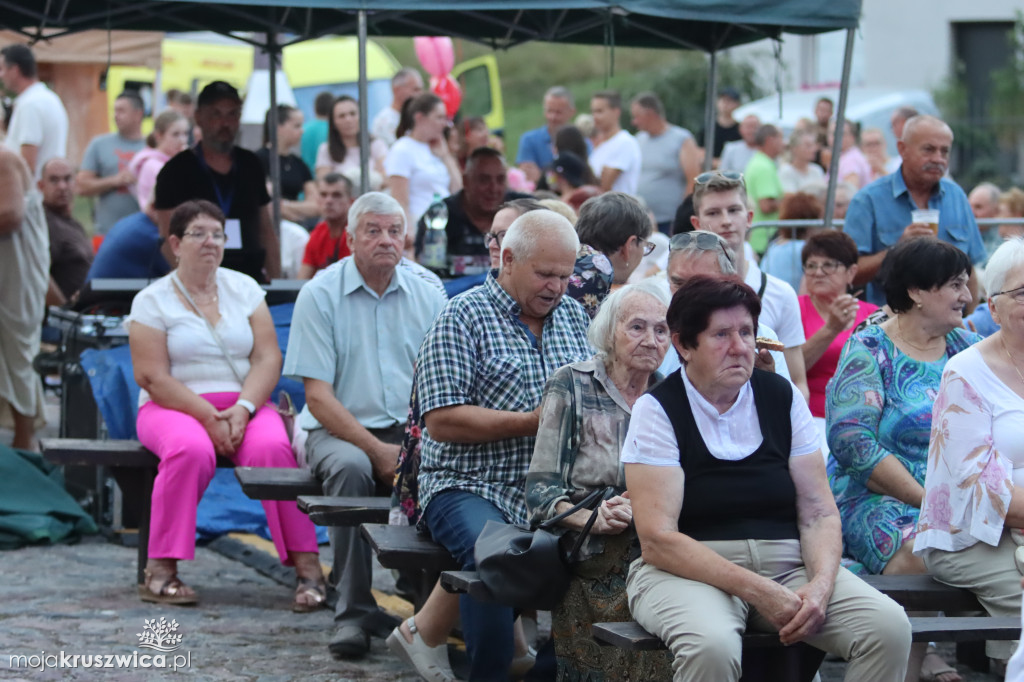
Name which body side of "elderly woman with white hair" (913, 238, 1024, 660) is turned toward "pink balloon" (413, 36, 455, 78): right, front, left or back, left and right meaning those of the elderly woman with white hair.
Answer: back

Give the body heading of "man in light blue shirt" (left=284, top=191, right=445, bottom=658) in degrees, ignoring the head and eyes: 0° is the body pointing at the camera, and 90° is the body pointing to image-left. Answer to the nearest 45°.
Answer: approximately 315°

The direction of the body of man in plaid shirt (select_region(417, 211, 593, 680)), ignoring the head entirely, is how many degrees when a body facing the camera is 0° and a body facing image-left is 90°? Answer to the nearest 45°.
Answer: approximately 315°

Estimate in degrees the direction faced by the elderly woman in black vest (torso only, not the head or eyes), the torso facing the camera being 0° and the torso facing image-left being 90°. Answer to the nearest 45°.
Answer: approximately 315°

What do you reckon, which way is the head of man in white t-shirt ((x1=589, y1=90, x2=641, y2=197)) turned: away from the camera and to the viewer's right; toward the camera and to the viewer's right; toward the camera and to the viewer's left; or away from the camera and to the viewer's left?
toward the camera and to the viewer's left
